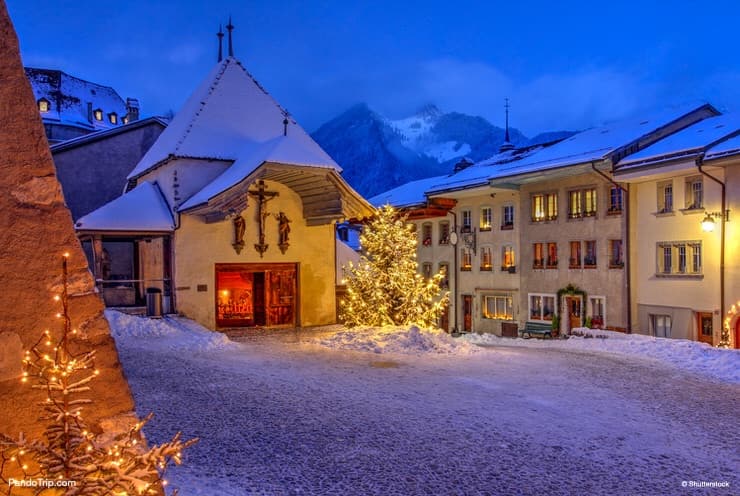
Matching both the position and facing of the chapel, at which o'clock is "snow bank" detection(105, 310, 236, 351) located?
The snow bank is roughly at 1 o'clock from the chapel.

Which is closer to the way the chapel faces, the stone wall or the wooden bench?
the stone wall

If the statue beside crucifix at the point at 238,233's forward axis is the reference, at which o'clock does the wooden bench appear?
The wooden bench is roughly at 8 o'clock from the statue beside crucifix.

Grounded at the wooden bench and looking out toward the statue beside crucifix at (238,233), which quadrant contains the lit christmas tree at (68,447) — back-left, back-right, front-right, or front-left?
front-left

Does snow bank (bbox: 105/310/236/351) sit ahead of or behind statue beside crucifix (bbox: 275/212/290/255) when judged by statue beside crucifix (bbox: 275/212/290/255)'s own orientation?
ahead

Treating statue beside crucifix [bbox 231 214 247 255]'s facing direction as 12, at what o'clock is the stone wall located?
The stone wall is roughly at 12 o'clock from the statue beside crucifix.

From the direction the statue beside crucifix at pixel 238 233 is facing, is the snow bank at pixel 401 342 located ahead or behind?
ahead

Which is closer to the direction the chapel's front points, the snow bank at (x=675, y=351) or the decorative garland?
the snow bank

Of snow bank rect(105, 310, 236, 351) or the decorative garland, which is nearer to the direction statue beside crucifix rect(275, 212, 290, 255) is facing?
the snow bank

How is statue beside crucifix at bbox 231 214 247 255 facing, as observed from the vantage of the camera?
facing the viewer

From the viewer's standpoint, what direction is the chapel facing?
toward the camera

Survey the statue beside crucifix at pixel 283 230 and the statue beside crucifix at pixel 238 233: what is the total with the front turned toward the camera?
2

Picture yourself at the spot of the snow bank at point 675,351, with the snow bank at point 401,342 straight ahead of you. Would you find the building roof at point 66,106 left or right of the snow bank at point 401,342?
right

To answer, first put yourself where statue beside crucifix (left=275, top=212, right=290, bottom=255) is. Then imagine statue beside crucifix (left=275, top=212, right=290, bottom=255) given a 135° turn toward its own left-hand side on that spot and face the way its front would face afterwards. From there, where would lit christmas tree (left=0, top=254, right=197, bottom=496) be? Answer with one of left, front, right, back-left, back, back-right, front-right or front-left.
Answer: back-right
